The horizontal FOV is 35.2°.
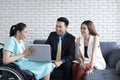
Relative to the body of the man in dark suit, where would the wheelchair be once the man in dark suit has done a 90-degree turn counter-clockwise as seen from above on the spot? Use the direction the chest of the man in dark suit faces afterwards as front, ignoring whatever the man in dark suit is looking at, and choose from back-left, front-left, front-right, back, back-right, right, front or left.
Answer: right

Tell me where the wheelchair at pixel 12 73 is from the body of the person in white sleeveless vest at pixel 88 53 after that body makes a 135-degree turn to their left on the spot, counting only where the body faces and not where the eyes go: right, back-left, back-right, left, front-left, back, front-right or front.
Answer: back-right

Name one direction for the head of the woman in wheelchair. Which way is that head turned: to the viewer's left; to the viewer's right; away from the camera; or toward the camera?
to the viewer's right

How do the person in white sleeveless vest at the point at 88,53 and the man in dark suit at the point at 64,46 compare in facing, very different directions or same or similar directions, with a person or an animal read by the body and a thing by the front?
same or similar directions

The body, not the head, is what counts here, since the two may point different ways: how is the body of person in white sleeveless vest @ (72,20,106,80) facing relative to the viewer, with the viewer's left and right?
facing the viewer and to the left of the viewer

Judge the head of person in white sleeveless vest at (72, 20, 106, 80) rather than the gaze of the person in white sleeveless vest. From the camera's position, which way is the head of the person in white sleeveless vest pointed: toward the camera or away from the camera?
toward the camera

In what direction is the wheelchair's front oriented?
to the viewer's right

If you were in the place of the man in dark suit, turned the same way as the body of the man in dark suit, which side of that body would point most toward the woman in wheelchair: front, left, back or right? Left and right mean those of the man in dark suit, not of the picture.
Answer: front
